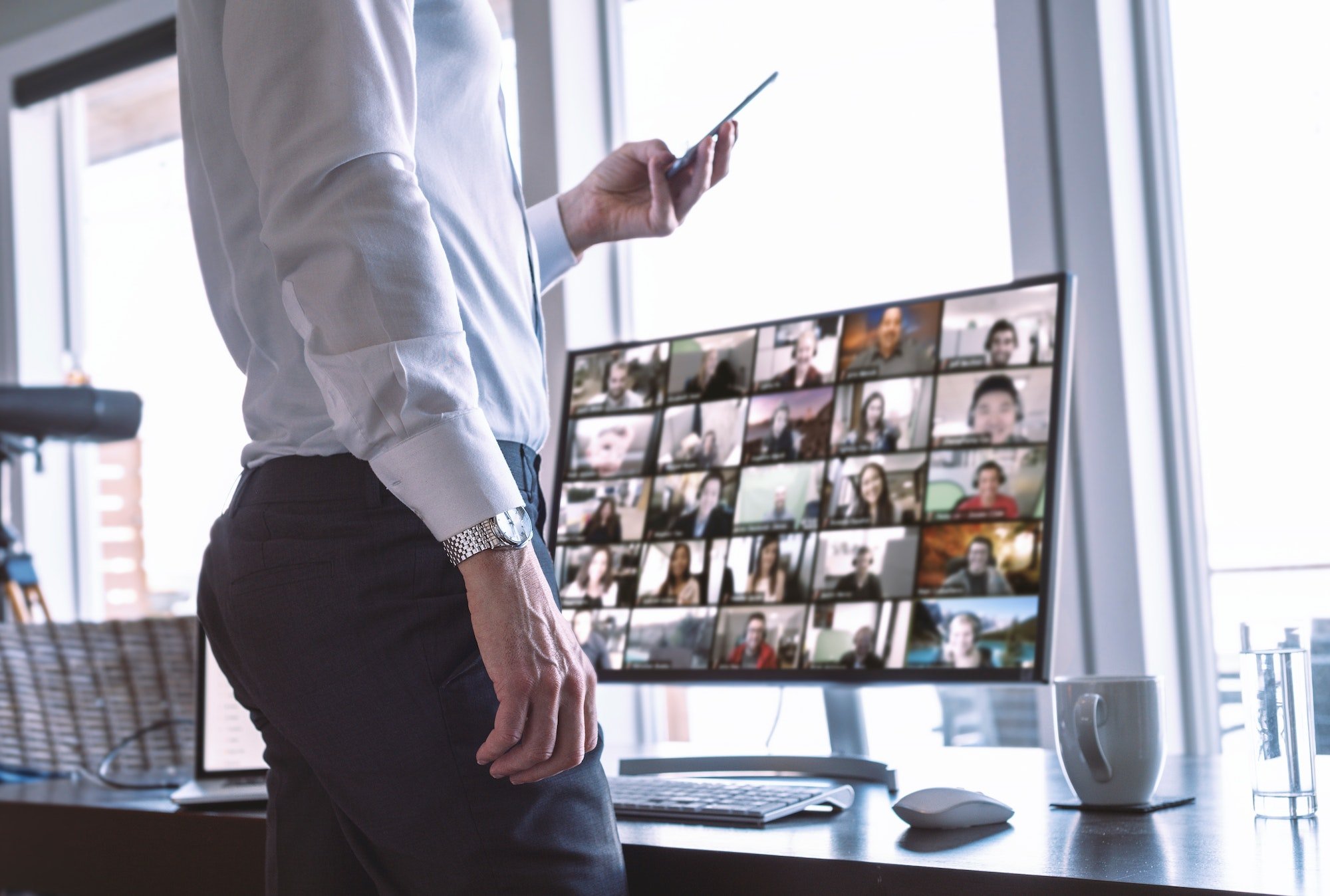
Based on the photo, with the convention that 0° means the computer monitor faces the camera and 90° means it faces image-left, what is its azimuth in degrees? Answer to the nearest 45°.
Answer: approximately 45°

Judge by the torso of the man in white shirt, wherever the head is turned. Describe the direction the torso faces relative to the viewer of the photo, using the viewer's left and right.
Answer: facing to the right of the viewer

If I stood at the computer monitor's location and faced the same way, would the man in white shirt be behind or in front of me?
in front

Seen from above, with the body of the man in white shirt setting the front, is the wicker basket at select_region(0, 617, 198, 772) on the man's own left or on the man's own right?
on the man's own left

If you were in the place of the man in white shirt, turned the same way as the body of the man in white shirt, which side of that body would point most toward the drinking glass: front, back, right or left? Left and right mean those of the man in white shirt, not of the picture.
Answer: front

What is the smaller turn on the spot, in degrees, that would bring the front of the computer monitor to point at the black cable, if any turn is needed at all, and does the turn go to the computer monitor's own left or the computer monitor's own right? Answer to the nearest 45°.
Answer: approximately 45° to the computer monitor's own right
